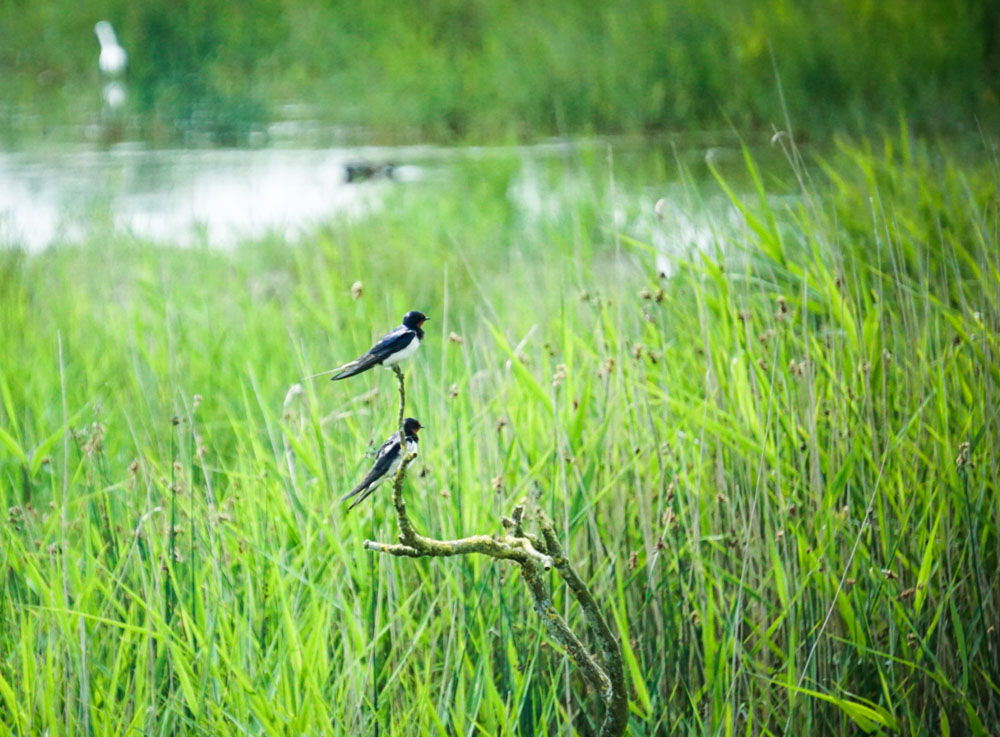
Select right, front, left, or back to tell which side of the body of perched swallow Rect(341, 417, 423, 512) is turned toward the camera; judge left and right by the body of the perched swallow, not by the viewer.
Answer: right

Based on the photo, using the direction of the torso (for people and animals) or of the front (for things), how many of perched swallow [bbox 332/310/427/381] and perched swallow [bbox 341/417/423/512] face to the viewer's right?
2

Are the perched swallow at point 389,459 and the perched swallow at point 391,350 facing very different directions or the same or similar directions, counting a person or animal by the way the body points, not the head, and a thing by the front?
same or similar directions

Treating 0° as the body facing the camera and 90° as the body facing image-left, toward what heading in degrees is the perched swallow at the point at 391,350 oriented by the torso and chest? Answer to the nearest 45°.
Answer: approximately 270°
